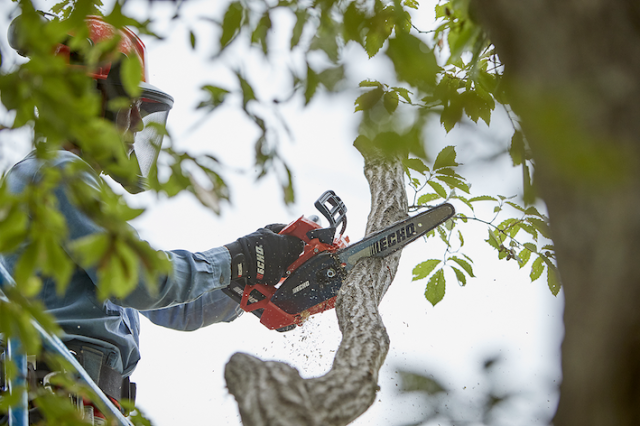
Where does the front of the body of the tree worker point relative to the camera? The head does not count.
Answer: to the viewer's right

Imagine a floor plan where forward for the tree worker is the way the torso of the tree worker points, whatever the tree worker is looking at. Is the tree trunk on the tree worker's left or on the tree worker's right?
on the tree worker's right
